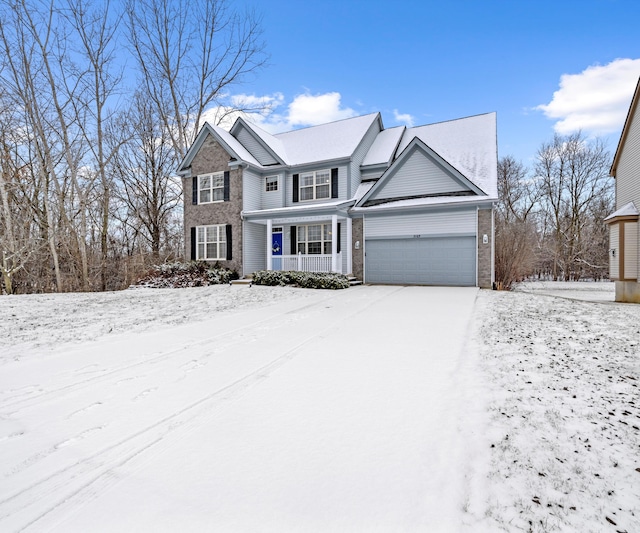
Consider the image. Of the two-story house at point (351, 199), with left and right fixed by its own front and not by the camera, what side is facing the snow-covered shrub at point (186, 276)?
right

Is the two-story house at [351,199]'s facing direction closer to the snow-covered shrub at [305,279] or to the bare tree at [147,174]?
the snow-covered shrub

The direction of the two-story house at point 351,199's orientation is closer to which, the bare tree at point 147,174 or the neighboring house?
the neighboring house

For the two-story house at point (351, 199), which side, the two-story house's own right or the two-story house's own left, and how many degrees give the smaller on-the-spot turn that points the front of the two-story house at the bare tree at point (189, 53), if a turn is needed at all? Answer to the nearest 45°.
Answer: approximately 135° to the two-story house's own right

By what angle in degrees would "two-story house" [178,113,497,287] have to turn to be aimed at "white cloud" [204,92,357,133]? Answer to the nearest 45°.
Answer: approximately 135° to its right

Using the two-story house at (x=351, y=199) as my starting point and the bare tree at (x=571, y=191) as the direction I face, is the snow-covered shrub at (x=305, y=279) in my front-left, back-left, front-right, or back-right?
back-right

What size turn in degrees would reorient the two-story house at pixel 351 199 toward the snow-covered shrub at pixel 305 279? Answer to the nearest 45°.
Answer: approximately 45° to its right

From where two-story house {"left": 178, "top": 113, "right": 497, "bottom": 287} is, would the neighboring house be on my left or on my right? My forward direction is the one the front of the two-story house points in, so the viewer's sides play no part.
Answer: on my left

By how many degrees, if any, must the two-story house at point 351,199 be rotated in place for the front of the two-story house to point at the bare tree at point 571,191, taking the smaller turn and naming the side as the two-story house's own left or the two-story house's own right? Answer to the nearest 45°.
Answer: approximately 135° to the two-story house's own left

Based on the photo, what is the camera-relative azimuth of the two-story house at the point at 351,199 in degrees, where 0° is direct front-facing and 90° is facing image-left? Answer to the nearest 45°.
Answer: approximately 0°
